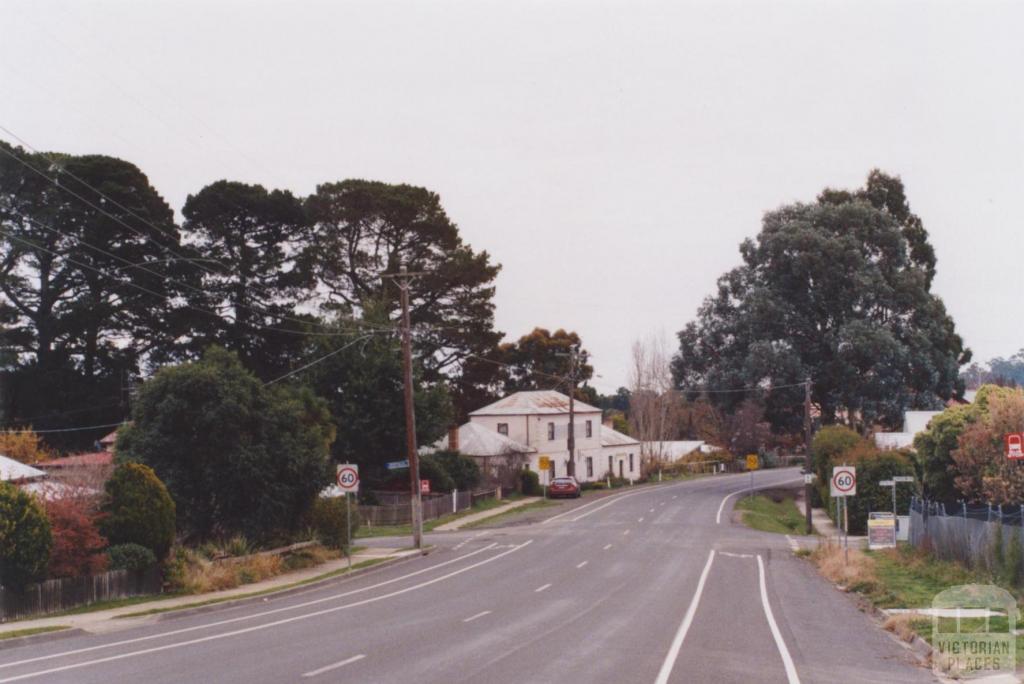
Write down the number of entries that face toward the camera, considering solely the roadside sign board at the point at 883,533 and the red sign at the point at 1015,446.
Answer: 2

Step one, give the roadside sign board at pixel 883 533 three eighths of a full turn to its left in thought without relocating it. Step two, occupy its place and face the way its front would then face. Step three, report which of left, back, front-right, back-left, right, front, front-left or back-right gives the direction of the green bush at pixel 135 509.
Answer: back

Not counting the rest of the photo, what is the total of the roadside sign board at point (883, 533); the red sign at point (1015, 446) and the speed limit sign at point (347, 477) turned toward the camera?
3

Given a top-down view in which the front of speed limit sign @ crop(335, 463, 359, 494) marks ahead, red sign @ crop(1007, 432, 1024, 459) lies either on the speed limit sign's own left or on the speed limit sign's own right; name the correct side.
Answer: on the speed limit sign's own left

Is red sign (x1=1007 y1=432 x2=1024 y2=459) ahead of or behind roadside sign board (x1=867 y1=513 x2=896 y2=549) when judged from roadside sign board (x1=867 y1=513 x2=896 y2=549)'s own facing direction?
ahead

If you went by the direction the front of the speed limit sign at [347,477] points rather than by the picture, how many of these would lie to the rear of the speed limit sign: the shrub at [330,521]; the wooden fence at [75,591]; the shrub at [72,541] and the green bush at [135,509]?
1

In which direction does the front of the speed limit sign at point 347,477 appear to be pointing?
toward the camera

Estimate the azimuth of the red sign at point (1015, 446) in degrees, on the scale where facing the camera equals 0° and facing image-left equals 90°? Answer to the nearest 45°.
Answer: approximately 0°
